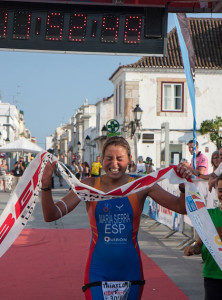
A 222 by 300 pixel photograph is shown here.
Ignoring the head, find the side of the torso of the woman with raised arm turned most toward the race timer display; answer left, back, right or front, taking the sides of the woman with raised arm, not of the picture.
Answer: back

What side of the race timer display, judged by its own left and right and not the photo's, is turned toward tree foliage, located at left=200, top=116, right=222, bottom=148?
back

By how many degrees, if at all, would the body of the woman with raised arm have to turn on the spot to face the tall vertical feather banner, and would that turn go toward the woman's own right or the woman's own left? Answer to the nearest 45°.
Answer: approximately 180°

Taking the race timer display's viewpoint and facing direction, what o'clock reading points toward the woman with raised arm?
The woman with raised arm is roughly at 12 o'clock from the race timer display.

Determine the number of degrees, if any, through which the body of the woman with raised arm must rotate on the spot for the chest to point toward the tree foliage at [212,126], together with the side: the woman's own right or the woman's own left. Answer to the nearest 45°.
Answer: approximately 180°

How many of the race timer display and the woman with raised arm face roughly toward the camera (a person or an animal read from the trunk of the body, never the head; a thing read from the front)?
2

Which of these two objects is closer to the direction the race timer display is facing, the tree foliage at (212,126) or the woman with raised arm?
the woman with raised arm

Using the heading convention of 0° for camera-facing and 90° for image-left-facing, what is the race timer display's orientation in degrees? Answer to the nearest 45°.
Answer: approximately 0°
